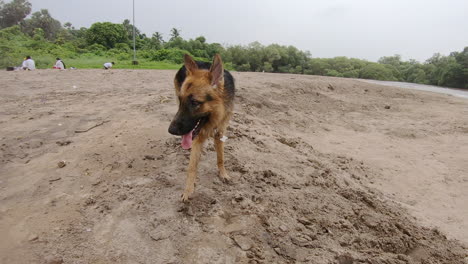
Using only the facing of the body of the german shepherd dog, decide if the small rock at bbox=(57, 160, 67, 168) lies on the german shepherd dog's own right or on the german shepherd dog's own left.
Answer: on the german shepherd dog's own right

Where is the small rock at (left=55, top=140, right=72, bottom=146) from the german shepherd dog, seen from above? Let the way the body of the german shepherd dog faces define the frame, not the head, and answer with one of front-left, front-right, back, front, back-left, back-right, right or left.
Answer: back-right

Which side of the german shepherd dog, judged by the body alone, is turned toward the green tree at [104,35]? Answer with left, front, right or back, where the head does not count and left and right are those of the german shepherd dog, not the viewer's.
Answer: back

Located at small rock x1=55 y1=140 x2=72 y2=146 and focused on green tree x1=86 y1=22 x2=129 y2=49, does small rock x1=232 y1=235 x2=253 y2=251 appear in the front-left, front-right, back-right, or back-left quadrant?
back-right

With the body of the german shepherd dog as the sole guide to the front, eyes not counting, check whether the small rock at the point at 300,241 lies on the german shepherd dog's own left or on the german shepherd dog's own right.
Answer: on the german shepherd dog's own left

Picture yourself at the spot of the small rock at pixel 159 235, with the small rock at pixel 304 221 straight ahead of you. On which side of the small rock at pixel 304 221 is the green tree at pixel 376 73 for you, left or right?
left

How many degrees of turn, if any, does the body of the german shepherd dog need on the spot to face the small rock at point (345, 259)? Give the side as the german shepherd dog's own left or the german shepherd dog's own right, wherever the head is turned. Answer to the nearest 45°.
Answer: approximately 45° to the german shepherd dog's own left

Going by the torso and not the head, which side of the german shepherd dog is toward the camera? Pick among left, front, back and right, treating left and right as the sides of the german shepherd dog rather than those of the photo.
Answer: front

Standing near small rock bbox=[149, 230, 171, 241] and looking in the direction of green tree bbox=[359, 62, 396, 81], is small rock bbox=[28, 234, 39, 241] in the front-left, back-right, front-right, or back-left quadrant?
back-left

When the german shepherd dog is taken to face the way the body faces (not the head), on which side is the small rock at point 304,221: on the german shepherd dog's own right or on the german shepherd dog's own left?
on the german shepherd dog's own left
